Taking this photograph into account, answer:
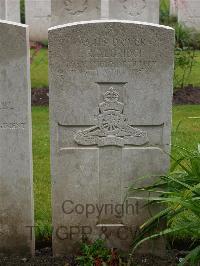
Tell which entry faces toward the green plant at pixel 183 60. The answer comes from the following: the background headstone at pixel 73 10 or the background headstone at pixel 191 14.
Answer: the background headstone at pixel 191 14

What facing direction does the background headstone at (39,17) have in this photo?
toward the camera

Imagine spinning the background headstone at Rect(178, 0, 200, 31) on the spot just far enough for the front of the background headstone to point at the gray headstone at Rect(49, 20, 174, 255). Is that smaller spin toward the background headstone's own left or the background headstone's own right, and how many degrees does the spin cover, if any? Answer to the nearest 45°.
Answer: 0° — it already faces it

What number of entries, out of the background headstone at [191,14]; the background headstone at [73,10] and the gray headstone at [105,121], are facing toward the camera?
3

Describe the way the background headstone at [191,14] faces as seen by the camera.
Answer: facing the viewer

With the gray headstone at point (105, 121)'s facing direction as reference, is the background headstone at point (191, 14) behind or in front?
behind

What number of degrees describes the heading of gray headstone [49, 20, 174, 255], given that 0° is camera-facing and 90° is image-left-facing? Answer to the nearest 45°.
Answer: approximately 0°

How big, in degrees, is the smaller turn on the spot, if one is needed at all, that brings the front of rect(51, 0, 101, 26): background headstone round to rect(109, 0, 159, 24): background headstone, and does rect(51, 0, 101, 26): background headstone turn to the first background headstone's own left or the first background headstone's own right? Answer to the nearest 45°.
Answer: approximately 135° to the first background headstone's own left

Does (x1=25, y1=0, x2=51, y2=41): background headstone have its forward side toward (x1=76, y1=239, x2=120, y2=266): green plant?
yes

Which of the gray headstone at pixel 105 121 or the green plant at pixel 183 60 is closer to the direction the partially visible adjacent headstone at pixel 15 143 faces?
the gray headstone

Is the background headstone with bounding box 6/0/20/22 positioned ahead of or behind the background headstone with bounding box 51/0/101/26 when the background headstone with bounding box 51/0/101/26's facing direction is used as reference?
behind

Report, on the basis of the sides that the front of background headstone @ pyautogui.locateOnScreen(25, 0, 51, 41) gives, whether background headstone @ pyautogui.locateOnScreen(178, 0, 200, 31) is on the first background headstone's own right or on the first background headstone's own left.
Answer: on the first background headstone's own left

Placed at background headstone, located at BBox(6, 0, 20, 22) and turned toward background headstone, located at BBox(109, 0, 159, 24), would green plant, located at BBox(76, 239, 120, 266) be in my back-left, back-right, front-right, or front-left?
front-right

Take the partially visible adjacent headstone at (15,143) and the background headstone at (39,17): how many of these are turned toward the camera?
2

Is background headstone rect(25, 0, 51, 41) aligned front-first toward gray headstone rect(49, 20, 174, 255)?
yes
